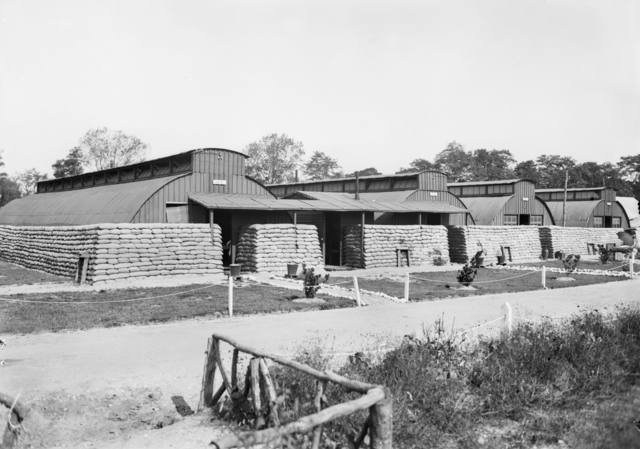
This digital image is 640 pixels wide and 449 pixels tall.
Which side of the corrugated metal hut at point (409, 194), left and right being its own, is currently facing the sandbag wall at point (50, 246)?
right

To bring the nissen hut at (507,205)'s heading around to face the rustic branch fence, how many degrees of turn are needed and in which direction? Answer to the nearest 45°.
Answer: approximately 45° to its right

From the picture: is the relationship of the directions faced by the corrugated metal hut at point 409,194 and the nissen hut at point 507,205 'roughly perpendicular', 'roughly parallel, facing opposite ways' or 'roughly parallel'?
roughly parallel

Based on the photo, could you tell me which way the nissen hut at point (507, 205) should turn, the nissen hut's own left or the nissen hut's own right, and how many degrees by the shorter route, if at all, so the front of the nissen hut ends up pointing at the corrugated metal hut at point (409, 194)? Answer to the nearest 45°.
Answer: approximately 90° to the nissen hut's own right

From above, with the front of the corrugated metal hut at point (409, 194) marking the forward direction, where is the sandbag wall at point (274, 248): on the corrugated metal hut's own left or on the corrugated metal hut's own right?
on the corrugated metal hut's own right

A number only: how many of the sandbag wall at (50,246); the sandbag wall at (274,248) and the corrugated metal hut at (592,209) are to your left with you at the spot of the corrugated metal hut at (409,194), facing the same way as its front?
1

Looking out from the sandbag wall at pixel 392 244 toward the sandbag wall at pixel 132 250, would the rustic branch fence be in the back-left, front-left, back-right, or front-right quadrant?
front-left

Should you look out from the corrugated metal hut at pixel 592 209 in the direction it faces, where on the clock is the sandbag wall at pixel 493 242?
The sandbag wall is roughly at 2 o'clock from the corrugated metal hut.

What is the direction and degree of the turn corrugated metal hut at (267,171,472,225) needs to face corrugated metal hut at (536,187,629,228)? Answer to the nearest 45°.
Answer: approximately 90° to its left

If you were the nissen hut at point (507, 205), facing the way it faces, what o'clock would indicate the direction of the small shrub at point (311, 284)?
The small shrub is roughly at 2 o'clock from the nissen hut.

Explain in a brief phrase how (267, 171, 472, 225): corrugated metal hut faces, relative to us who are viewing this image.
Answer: facing the viewer and to the right of the viewer

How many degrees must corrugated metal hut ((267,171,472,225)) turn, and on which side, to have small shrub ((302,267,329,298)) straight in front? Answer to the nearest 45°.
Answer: approximately 45° to its right

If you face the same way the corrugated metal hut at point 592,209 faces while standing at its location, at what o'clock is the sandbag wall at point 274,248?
The sandbag wall is roughly at 2 o'clock from the corrugated metal hut.

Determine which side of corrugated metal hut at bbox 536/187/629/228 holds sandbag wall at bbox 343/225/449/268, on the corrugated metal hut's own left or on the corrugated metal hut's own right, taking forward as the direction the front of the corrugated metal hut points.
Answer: on the corrugated metal hut's own right

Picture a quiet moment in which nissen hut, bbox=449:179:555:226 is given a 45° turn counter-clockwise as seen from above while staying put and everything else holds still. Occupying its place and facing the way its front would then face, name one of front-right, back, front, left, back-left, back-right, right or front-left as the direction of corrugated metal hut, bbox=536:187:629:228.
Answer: front-left

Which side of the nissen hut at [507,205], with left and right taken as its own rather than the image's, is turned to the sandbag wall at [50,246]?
right

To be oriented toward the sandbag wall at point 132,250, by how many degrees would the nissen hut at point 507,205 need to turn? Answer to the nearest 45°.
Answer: approximately 90° to its right
